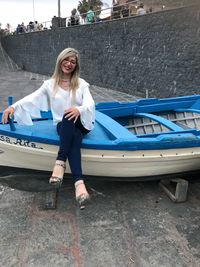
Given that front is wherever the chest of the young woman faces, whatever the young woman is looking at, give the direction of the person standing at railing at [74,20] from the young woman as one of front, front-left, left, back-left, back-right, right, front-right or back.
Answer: back

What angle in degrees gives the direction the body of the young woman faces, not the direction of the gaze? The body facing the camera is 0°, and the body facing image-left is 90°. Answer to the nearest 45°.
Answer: approximately 0°

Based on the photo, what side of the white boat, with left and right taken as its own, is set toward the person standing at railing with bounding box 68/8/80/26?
right

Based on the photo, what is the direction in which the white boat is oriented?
to the viewer's left

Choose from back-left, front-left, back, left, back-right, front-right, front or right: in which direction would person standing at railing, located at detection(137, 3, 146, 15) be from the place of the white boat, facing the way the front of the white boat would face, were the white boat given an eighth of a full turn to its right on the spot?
front-right

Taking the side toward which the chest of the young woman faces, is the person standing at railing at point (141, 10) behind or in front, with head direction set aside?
behind

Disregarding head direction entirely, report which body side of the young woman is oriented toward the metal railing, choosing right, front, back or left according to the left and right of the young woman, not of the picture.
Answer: back
